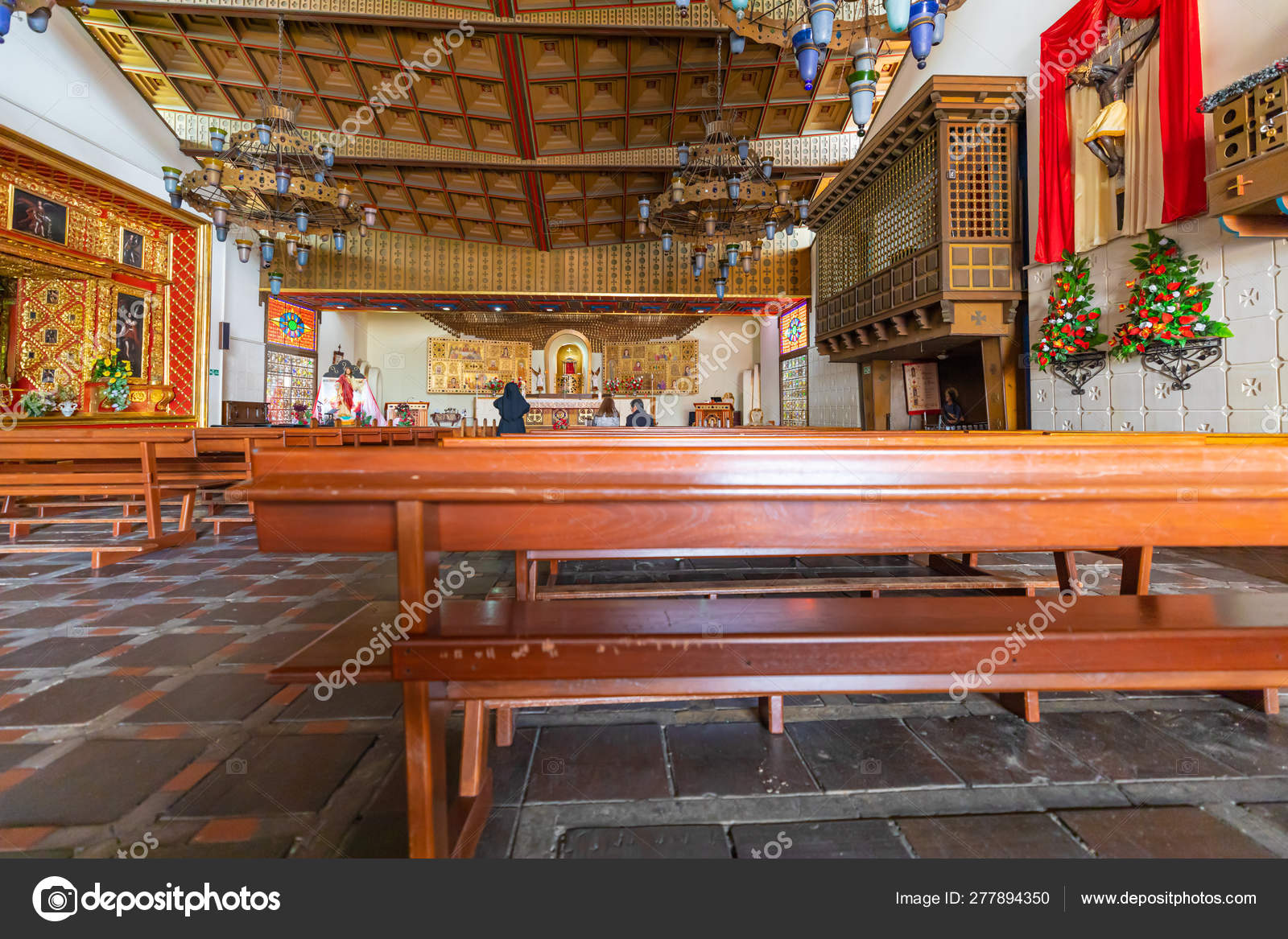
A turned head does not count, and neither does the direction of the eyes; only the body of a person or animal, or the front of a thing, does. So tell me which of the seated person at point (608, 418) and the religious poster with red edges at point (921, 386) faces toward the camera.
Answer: the religious poster with red edges

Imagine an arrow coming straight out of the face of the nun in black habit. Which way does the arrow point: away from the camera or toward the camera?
away from the camera

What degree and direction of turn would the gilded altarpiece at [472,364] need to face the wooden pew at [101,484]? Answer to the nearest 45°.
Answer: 0° — it already faces it

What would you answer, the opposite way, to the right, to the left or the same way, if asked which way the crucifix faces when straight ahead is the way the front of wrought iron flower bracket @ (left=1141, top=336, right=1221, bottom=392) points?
the same way

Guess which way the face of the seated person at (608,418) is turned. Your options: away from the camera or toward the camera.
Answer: away from the camera

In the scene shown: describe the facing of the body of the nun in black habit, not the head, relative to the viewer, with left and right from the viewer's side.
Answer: facing away from the viewer

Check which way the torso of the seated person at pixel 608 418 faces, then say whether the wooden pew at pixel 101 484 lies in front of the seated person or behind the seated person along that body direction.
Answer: behind

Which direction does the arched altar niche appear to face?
toward the camera

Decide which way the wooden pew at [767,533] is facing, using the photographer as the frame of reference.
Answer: facing away from the viewer

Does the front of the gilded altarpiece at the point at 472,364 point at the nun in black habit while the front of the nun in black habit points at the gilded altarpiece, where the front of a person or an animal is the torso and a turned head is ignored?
yes

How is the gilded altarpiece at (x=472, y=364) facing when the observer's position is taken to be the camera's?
facing the viewer

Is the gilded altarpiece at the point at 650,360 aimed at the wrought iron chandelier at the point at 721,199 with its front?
yes

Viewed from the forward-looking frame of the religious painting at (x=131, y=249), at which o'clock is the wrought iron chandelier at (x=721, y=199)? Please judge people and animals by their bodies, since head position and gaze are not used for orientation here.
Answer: The wrought iron chandelier is roughly at 12 o'clock from the religious painting.

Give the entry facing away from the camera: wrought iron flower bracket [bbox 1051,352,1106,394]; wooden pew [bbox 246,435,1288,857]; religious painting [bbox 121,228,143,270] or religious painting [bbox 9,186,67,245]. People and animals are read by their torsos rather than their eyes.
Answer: the wooden pew

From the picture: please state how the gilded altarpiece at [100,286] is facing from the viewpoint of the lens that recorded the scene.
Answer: facing the viewer and to the right of the viewer
